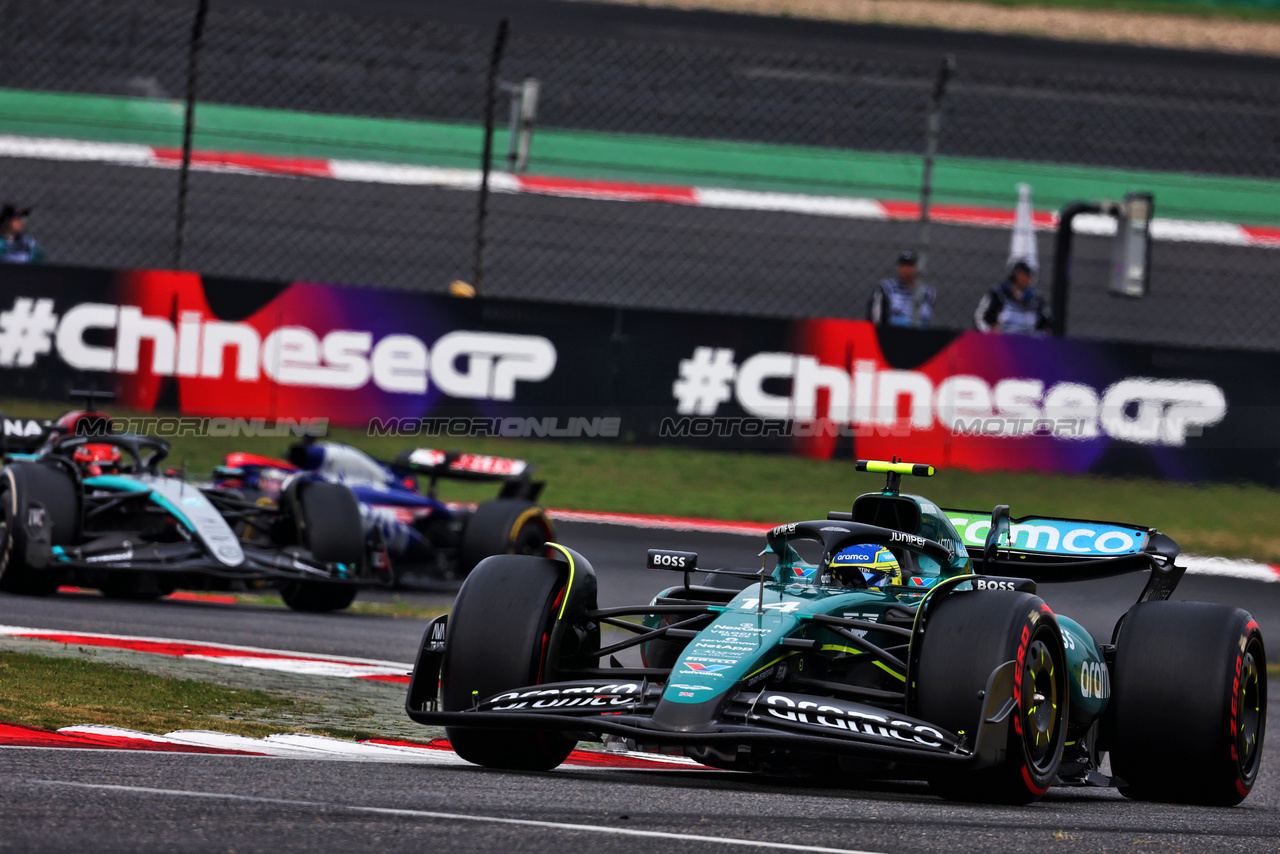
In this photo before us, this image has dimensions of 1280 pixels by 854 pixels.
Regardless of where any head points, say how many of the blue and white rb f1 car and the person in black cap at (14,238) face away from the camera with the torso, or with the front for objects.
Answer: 0

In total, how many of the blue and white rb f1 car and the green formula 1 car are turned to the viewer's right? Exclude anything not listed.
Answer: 0

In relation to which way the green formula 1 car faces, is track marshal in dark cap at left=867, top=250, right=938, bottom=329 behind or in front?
behind

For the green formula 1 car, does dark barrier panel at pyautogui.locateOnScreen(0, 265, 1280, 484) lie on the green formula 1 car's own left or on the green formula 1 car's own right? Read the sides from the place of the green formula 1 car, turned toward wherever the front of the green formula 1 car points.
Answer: on the green formula 1 car's own right

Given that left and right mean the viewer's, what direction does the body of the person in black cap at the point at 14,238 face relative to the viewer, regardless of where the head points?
facing the viewer and to the right of the viewer

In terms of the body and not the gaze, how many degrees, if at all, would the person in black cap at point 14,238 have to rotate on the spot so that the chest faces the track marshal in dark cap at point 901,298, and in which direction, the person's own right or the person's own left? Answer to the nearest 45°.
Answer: approximately 45° to the person's own left

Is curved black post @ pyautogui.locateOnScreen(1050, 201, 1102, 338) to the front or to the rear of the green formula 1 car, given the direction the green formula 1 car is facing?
to the rear

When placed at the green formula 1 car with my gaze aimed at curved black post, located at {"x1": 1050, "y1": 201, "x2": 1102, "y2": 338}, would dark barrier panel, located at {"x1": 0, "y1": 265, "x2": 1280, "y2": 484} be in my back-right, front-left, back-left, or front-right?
front-left

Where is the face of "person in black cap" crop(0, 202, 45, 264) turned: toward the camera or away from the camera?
toward the camera

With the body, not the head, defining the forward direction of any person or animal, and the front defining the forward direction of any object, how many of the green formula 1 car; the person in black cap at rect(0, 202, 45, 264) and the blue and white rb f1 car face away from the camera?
0

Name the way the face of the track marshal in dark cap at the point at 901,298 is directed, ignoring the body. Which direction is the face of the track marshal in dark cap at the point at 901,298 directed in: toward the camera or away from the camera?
toward the camera

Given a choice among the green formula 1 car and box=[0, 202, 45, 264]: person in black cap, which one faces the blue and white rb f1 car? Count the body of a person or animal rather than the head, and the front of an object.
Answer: the person in black cap

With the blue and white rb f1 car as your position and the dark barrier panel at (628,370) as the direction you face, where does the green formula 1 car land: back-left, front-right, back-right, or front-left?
back-right
